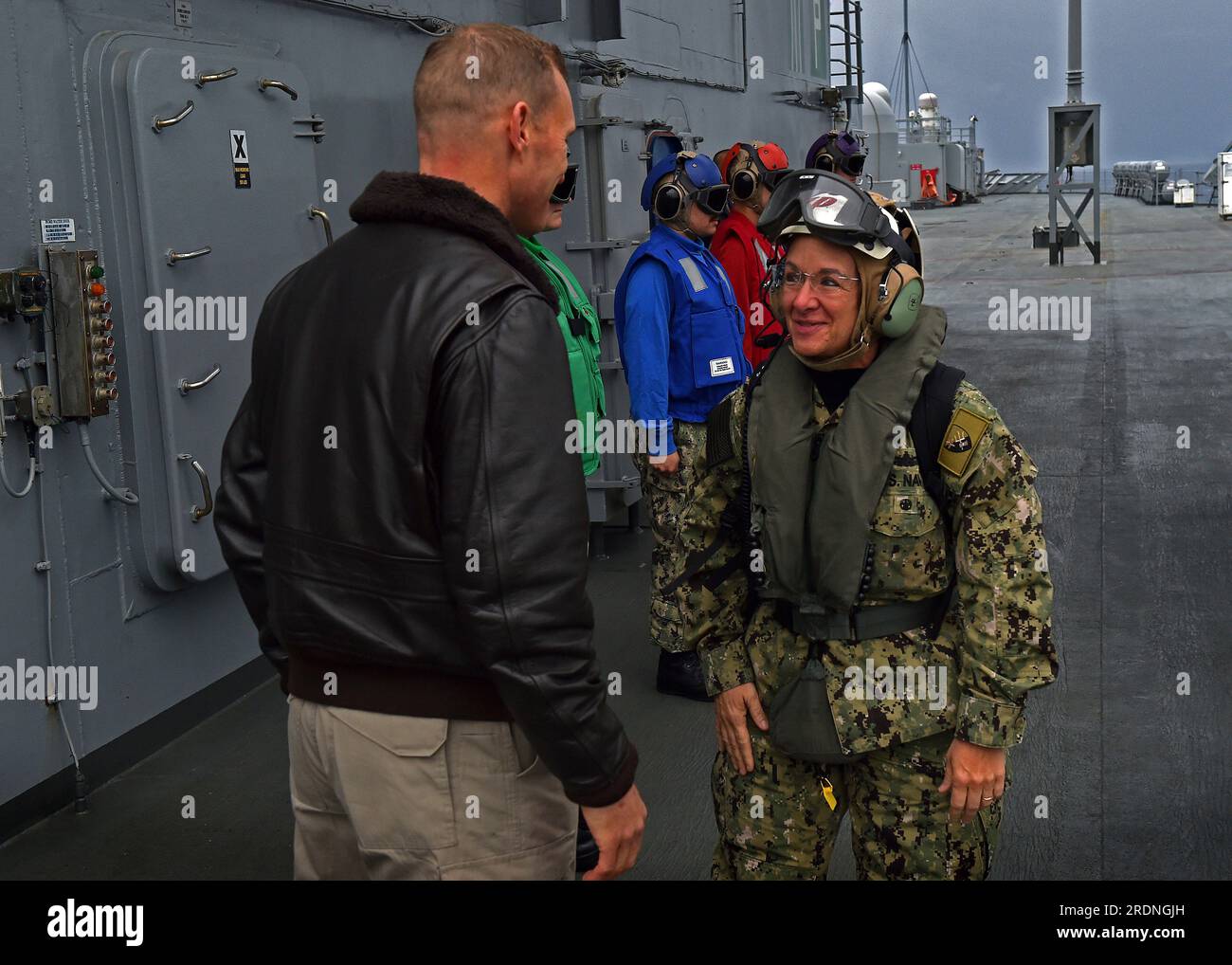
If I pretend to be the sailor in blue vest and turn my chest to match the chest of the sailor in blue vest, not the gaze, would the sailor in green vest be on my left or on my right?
on my right

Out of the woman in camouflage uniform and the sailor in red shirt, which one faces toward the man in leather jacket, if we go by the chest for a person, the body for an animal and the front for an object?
the woman in camouflage uniform

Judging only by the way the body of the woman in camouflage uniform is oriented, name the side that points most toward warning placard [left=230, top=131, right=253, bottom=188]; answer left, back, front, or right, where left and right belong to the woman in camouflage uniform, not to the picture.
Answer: right

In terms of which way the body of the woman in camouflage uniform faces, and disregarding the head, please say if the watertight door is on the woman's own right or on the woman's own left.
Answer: on the woman's own right

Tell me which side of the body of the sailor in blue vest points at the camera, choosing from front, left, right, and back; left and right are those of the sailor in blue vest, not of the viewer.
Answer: right

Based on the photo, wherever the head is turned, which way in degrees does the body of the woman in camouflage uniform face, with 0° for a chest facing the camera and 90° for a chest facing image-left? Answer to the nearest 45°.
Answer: approximately 45°
